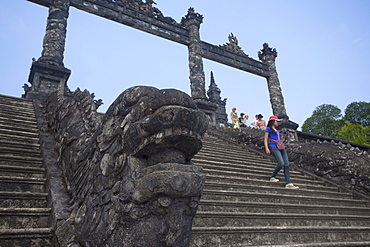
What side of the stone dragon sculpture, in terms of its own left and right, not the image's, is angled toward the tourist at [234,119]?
left

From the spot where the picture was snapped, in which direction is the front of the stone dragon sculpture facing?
facing the viewer and to the right of the viewer

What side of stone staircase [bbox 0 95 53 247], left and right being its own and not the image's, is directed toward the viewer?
front

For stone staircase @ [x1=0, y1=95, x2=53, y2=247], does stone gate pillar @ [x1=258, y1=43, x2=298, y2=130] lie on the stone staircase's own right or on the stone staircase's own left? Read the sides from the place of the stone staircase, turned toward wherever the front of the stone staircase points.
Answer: on the stone staircase's own left

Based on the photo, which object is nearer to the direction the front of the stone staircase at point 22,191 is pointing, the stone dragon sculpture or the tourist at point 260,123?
the stone dragon sculpture

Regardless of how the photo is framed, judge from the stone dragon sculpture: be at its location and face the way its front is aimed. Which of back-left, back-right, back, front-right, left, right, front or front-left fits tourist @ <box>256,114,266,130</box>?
left

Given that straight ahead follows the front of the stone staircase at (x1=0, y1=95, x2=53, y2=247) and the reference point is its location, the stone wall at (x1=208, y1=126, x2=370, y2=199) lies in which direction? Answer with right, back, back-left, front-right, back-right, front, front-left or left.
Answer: left

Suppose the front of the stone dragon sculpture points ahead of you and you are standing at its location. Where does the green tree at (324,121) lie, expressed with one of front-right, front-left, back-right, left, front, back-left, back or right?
left

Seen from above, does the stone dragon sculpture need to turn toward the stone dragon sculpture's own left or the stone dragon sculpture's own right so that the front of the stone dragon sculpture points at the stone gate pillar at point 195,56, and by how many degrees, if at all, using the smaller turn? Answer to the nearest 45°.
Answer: approximately 135° to the stone dragon sculpture's own left

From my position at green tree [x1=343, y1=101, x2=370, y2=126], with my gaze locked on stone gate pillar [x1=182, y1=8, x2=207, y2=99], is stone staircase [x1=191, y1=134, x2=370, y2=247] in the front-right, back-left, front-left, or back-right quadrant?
front-left

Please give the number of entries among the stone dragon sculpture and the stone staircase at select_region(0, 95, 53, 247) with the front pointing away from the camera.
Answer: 0

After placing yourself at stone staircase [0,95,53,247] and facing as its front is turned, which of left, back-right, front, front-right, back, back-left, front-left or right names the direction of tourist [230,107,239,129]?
back-left

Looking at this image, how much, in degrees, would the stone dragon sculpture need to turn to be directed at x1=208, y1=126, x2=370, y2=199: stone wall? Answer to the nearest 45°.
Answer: approximately 90° to its left
